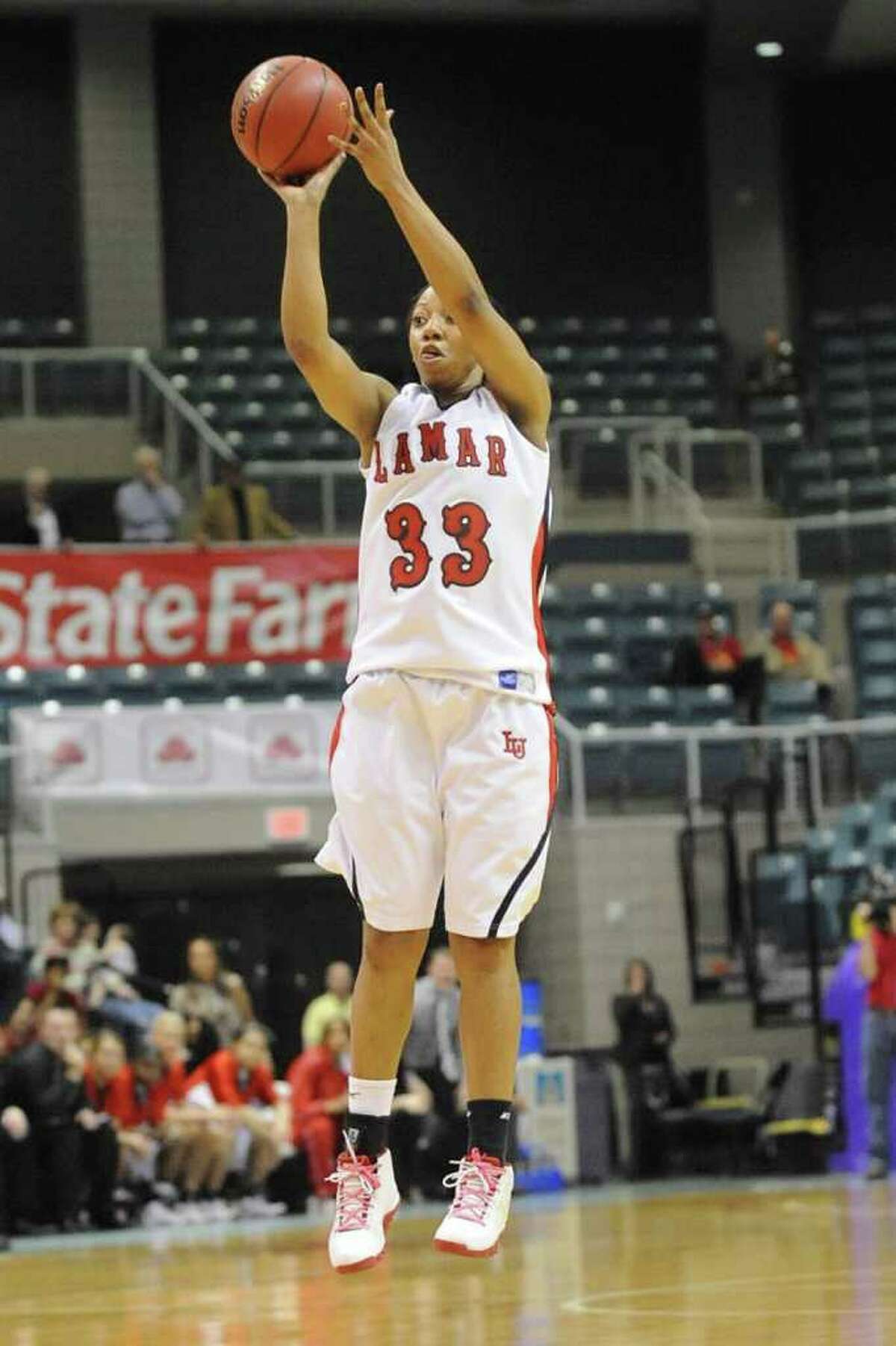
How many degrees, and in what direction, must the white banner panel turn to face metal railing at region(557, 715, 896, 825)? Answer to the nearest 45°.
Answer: approximately 90° to its left

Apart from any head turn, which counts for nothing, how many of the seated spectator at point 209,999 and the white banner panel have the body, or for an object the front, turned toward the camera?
2

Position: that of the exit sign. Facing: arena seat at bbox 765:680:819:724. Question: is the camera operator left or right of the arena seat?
right

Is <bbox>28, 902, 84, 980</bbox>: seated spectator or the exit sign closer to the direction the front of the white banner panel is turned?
the seated spectator

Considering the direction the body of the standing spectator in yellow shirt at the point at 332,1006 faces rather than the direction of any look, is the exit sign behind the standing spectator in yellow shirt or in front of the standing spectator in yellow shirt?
behind

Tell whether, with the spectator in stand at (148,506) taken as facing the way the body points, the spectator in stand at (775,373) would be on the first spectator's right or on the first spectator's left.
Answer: on the first spectator's left

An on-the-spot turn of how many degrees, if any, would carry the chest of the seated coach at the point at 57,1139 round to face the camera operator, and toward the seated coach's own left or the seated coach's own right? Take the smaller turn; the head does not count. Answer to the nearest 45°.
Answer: approximately 45° to the seated coach's own left

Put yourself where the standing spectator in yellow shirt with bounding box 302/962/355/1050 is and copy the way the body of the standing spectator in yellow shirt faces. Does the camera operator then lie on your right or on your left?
on your left

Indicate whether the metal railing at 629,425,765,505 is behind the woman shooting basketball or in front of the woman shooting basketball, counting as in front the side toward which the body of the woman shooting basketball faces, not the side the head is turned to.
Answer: behind

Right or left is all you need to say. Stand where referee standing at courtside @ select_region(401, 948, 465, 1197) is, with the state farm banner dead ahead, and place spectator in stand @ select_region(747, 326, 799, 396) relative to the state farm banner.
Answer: right
